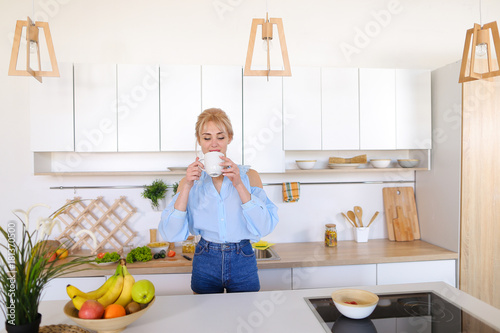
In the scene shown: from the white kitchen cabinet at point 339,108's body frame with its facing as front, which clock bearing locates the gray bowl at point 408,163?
The gray bowl is roughly at 8 o'clock from the white kitchen cabinet.

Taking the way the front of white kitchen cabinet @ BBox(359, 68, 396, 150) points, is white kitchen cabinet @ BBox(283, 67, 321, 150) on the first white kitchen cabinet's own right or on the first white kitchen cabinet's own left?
on the first white kitchen cabinet's own right

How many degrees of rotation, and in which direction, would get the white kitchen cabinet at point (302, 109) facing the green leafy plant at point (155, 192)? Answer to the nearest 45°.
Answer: approximately 90° to its right

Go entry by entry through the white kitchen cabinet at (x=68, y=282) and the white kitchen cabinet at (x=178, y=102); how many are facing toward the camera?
2

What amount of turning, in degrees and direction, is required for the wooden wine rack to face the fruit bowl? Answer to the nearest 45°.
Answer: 0° — it already faces it
